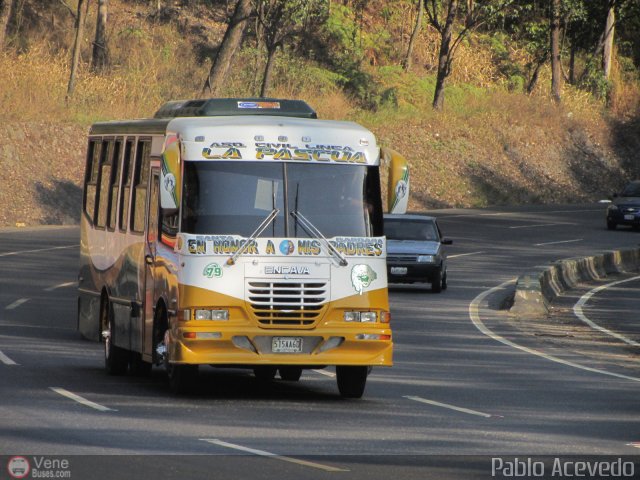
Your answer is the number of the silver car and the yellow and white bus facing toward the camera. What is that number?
2

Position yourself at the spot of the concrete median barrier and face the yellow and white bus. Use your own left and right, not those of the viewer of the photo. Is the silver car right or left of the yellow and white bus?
right

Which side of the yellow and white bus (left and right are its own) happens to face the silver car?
back

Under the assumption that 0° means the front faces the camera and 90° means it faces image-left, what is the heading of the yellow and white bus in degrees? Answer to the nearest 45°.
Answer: approximately 0°

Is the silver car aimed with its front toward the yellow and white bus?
yes

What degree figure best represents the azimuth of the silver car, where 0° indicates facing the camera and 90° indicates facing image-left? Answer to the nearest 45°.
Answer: approximately 0°

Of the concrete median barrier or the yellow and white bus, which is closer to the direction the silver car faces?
the yellow and white bus
